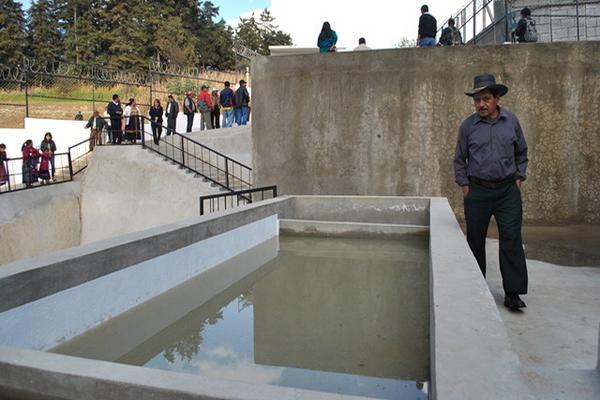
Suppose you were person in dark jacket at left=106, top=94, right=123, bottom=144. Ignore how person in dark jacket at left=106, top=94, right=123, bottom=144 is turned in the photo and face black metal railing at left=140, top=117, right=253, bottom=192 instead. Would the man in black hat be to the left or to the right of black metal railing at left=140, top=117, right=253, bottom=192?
right

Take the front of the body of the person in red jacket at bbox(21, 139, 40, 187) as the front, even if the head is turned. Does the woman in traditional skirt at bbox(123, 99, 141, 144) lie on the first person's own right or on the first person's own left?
on the first person's own left

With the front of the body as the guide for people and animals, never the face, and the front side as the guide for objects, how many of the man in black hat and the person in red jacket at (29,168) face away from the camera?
0

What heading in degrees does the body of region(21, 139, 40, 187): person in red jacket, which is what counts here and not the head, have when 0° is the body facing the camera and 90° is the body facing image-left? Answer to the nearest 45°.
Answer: approximately 315°

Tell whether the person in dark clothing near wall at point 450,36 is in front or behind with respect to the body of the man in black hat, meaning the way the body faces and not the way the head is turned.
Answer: behind

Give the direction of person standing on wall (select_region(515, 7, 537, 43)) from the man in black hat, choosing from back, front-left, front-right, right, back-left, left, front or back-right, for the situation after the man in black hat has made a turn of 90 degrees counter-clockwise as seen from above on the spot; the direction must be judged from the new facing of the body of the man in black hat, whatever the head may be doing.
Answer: left

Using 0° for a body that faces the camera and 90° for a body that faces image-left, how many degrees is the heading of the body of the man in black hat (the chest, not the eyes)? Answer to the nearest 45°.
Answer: approximately 0°
